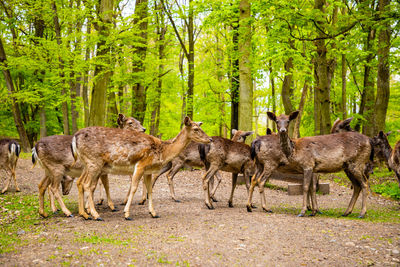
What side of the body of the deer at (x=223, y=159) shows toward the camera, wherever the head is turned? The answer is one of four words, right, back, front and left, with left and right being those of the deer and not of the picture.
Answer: right

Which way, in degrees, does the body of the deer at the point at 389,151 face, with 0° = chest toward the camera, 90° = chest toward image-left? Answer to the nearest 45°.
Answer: approximately 90°

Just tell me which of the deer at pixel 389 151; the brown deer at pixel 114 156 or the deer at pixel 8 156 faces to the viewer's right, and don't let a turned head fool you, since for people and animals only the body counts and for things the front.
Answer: the brown deer

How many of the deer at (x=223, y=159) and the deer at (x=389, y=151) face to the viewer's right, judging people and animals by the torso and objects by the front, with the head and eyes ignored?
1

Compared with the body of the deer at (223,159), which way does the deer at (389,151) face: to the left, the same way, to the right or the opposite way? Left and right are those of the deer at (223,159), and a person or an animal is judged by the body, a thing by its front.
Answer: the opposite way

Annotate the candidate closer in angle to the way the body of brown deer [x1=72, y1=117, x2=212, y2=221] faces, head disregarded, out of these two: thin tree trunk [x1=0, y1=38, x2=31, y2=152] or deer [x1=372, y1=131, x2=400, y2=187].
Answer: the deer

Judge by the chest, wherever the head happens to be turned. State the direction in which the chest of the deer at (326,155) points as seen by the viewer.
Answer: to the viewer's left

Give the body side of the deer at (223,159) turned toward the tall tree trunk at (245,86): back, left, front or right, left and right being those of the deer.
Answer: left

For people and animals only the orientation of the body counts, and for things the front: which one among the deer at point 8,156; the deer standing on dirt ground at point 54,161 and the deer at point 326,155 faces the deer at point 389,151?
the deer standing on dirt ground

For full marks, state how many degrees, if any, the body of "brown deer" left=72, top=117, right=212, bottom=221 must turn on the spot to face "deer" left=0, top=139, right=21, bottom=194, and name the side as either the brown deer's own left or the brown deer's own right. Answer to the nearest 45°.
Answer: approximately 135° to the brown deer's own left

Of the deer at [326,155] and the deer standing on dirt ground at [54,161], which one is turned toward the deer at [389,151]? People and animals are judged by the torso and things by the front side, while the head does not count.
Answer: the deer standing on dirt ground

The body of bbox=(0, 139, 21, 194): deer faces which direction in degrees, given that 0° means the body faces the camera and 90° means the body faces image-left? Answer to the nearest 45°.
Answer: approximately 135°

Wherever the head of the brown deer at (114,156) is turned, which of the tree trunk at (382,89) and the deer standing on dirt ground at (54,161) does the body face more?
the tree trunk

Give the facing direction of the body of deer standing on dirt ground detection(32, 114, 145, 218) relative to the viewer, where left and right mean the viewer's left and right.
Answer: facing to the right of the viewer

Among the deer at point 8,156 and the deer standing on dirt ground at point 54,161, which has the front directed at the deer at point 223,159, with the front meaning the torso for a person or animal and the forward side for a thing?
the deer standing on dirt ground

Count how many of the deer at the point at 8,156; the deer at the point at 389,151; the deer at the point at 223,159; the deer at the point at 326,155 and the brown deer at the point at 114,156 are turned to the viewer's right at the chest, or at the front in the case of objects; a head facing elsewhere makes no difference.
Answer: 2
